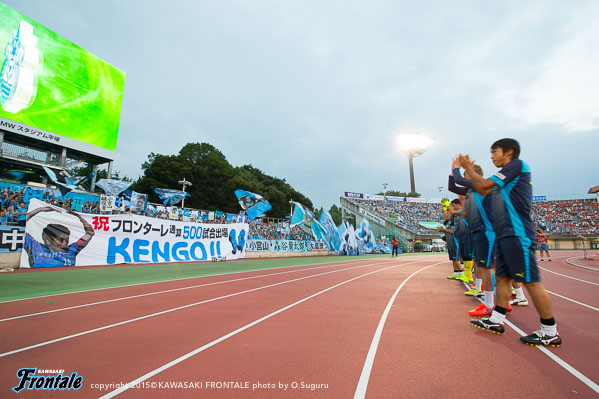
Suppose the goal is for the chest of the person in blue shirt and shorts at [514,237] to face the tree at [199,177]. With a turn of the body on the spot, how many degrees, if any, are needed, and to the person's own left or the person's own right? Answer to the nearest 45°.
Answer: approximately 45° to the person's own right

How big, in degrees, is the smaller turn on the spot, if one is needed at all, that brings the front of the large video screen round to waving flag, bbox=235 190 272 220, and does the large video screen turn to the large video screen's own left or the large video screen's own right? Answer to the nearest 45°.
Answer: approximately 45° to the large video screen's own left

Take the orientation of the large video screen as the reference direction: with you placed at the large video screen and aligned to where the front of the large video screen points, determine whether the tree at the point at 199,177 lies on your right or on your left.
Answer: on your left

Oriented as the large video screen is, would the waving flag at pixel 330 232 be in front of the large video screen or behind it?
in front

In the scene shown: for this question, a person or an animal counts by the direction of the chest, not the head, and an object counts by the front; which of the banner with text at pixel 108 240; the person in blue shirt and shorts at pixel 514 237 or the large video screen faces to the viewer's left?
the person in blue shirt and shorts

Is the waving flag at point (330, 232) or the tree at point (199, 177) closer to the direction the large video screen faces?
the waving flag

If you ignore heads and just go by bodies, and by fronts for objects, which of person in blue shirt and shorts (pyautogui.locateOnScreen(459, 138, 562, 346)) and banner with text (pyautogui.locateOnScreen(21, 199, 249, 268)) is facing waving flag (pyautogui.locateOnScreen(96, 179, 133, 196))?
the person in blue shirt and shorts

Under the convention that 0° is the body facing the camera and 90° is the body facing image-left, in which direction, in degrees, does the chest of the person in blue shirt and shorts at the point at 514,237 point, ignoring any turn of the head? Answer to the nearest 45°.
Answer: approximately 90°

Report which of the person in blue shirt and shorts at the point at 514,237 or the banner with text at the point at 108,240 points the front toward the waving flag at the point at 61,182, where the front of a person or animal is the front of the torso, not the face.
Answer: the person in blue shirt and shorts

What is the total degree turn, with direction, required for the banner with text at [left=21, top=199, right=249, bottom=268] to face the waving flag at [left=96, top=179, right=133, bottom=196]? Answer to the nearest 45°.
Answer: approximately 135° to its left

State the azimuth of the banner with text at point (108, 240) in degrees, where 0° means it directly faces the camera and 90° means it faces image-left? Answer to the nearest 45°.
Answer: approximately 315°

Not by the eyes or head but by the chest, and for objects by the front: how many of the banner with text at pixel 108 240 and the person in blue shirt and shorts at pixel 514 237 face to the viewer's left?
1

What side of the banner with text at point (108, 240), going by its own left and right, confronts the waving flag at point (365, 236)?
left

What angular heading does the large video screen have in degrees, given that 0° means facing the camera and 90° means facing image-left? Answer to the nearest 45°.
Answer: approximately 315°

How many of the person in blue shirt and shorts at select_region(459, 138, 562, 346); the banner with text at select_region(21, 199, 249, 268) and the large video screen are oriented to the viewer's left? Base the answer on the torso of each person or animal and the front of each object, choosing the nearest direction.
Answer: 1
